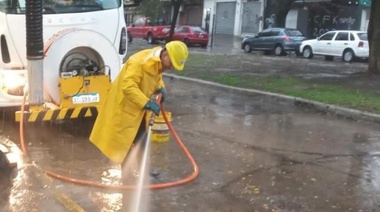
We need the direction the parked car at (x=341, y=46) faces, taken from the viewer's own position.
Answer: facing away from the viewer and to the left of the viewer

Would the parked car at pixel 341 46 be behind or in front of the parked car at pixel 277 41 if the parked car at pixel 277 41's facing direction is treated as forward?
behind

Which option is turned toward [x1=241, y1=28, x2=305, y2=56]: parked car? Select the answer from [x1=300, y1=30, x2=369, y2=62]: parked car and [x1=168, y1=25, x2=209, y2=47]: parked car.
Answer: [x1=300, y1=30, x2=369, y2=62]: parked car

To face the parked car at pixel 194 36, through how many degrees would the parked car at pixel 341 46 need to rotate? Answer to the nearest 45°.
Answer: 0° — it already faces it

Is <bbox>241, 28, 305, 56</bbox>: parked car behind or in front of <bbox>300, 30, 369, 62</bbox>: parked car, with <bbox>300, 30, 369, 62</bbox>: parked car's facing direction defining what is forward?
in front

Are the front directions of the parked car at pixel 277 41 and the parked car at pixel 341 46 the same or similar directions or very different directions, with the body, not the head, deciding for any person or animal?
same or similar directions

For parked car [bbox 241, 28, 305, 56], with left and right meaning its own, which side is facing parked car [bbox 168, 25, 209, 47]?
front

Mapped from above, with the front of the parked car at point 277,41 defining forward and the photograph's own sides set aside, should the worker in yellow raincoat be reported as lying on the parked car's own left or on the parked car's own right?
on the parked car's own left

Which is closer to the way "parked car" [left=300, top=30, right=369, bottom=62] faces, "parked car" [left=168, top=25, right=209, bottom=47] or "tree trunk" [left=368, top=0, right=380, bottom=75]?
the parked car
